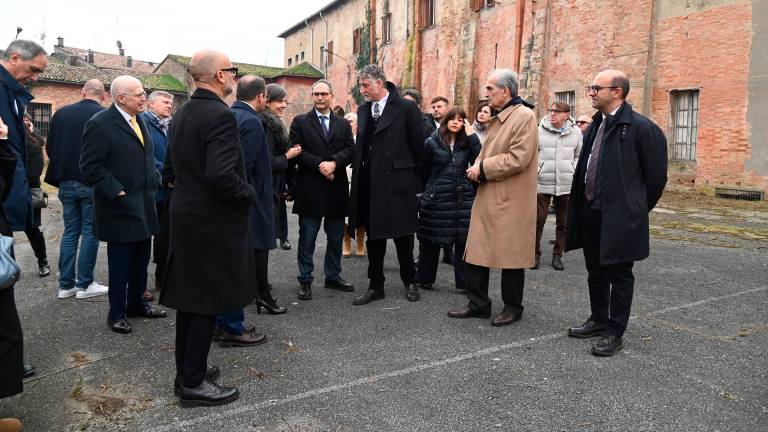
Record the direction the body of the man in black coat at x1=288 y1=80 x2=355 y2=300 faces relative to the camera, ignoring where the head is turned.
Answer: toward the camera

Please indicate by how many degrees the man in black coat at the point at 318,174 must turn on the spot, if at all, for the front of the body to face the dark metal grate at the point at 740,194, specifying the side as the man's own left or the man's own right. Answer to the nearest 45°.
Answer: approximately 135° to the man's own left

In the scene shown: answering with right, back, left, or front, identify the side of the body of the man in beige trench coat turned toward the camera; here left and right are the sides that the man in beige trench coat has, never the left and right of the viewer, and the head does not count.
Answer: left

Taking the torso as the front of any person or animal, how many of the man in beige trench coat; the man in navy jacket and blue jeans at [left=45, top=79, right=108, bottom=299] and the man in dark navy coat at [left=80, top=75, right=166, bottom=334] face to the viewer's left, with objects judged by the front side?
1

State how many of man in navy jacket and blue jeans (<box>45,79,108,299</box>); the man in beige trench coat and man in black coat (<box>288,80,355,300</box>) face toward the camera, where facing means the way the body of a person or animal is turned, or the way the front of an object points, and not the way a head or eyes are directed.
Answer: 1

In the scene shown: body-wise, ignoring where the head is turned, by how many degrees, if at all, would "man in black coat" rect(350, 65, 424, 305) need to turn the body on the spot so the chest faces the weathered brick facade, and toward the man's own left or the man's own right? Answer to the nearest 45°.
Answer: approximately 180°

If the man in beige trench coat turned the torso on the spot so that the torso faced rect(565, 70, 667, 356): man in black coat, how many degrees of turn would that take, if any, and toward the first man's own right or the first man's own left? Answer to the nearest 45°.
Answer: approximately 135° to the first man's own left

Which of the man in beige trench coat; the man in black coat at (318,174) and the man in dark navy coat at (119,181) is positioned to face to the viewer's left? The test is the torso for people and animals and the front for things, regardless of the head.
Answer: the man in beige trench coat

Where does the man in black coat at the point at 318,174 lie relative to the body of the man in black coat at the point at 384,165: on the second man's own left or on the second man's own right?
on the second man's own right

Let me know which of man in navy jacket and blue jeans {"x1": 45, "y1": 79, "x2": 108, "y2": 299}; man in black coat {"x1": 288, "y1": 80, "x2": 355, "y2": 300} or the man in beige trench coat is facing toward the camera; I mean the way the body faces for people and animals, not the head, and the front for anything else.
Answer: man in black coat {"x1": 288, "y1": 80, "x2": 355, "y2": 300}

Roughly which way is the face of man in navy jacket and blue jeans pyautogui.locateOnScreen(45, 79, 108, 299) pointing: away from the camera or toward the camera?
away from the camera

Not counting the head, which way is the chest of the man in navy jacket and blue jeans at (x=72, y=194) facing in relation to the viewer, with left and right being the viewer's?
facing away from the viewer and to the right of the viewer

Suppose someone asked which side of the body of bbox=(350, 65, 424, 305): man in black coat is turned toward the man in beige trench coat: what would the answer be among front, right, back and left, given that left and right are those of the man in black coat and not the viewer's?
left

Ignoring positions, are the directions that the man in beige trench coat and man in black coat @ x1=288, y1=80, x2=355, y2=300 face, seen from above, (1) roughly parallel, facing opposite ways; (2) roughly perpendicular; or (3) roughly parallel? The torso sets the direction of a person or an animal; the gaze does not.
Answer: roughly perpendicular

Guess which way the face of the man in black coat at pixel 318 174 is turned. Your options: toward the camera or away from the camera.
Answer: toward the camera

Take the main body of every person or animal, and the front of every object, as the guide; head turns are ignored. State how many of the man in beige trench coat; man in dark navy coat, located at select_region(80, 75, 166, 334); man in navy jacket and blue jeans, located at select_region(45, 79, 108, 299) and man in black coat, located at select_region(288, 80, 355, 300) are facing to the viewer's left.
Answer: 1

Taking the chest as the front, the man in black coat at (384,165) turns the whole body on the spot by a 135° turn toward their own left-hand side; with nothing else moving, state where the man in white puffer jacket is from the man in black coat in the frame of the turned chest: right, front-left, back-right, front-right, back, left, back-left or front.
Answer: front-left
